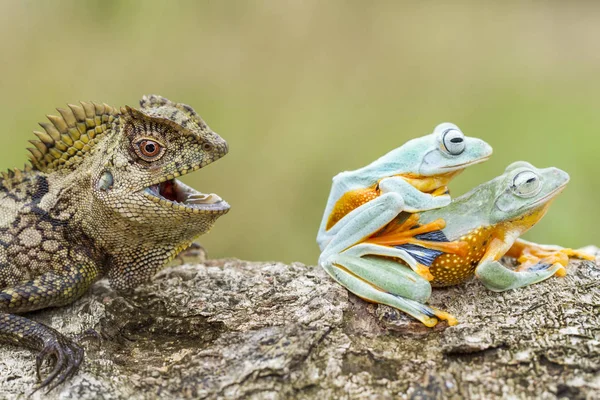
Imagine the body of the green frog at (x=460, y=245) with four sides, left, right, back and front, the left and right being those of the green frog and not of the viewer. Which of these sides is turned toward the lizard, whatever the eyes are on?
back

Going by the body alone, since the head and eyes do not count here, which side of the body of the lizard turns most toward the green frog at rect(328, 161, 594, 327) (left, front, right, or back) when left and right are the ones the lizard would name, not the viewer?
front

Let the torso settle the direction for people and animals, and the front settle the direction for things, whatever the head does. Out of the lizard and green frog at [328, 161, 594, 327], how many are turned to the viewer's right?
2

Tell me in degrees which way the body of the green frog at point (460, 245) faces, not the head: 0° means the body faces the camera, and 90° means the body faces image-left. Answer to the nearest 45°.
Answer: approximately 270°

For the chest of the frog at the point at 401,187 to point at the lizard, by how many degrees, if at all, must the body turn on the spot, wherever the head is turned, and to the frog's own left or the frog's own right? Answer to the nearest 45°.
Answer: approximately 180°

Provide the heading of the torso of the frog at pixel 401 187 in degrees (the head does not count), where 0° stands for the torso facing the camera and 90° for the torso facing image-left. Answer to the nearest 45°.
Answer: approximately 270°

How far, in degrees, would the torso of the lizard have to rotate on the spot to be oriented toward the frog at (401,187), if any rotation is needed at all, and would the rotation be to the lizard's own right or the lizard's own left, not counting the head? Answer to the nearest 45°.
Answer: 0° — it already faces it

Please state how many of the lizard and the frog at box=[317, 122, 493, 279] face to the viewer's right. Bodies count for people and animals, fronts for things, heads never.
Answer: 2

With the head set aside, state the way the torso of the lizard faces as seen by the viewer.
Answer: to the viewer's right
